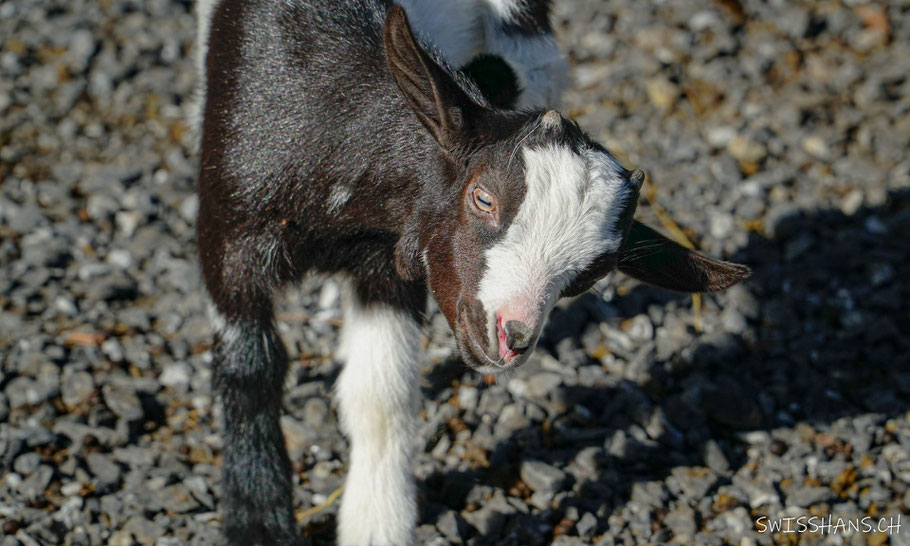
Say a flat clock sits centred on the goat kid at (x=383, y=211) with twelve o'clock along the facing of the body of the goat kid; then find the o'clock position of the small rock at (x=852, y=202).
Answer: The small rock is roughly at 9 o'clock from the goat kid.

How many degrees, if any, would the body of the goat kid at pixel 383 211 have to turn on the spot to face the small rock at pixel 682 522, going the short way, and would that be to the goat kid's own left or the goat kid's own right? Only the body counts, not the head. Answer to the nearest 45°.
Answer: approximately 45° to the goat kid's own left

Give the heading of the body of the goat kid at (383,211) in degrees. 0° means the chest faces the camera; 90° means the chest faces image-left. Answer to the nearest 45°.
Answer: approximately 315°

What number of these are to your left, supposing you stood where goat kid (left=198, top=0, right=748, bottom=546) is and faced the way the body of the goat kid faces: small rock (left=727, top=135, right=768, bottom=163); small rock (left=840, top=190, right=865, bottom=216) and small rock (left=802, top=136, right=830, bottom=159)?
3

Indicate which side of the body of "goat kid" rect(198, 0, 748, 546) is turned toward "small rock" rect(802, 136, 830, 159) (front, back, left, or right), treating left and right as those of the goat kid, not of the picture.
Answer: left
